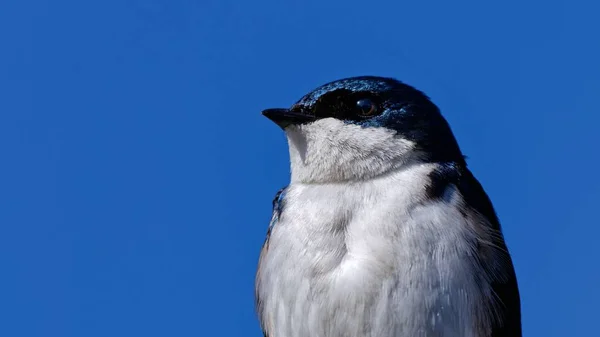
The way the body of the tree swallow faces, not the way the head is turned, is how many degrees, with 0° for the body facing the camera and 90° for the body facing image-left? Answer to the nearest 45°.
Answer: approximately 45°
